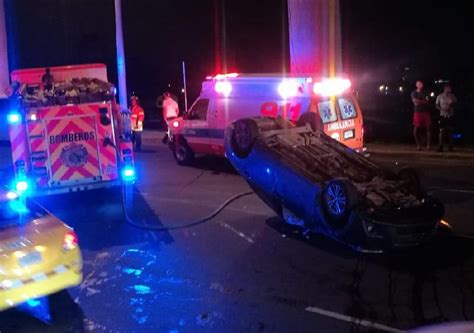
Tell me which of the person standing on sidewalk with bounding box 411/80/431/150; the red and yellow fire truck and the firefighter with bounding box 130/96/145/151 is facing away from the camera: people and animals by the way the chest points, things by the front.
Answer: the red and yellow fire truck

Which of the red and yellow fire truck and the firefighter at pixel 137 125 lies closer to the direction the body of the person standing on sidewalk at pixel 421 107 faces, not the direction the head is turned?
the red and yellow fire truck

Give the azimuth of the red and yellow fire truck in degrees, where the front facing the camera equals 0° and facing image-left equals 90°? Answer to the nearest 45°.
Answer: approximately 180°

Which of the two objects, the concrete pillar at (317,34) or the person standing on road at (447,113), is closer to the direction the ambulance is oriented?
the concrete pillar

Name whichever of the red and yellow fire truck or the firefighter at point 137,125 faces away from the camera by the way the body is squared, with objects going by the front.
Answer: the red and yellow fire truck

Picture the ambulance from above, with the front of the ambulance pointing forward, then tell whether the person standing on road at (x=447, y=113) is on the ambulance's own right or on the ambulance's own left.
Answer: on the ambulance's own right

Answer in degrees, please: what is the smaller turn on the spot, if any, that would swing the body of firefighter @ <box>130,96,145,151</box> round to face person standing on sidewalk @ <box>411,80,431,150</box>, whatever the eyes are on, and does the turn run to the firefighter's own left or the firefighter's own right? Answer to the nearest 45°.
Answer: approximately 135° to the firefighter's own left

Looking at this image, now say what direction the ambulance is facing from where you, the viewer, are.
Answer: facing away from the viewer and to the left of the viewer

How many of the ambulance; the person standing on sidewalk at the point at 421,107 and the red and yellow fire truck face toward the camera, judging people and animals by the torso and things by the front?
1
